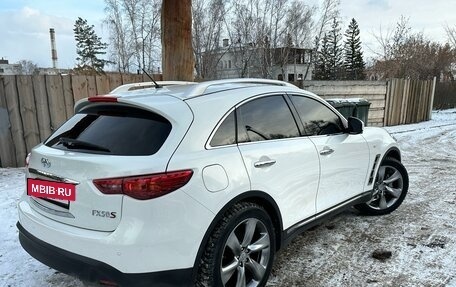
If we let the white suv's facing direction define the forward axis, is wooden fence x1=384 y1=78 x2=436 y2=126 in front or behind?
in front

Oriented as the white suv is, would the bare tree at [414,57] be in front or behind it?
in front

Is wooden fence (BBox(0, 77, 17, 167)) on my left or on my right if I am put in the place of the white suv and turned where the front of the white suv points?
on my left

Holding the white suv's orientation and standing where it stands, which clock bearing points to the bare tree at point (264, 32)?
The bare tree is roughly at 11 o'clock from the white suv.

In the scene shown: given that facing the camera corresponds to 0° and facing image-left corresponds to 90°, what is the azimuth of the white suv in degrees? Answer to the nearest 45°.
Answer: approximately 225°

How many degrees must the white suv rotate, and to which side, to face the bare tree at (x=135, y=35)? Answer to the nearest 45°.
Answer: approximately 45° to its left

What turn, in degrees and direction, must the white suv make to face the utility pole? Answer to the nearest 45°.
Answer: approximately 45° to its left

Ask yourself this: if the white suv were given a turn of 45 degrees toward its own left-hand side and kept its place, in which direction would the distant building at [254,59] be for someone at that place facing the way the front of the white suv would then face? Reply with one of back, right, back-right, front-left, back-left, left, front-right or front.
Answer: front

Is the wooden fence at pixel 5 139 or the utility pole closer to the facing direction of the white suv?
the utility pole

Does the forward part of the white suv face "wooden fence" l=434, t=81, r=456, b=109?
yes

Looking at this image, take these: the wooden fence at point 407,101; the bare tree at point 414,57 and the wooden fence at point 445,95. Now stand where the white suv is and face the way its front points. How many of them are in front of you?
3

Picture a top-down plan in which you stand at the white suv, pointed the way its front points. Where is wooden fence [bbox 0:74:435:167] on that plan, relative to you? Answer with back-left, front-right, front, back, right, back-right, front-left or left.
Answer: left

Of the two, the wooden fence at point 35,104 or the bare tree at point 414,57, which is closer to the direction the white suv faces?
the bare tree

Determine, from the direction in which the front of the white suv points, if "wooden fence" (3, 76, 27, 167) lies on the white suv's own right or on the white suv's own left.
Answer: on the white suv's own left
